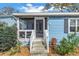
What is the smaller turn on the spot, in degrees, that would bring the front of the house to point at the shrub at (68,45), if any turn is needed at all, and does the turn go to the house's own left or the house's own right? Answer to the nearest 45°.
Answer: approximately 90° to the house's own left

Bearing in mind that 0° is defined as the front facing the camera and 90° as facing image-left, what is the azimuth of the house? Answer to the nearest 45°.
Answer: approximately 0°

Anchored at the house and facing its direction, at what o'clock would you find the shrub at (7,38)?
The shrub is roughly at 3 o'clock from the house.
